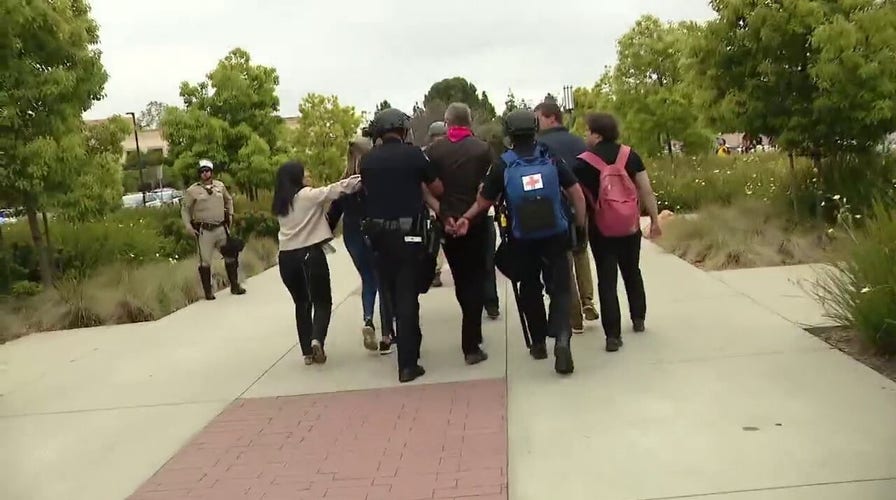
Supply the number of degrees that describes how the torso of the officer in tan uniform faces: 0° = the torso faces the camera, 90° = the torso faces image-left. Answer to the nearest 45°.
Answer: approximately 0°

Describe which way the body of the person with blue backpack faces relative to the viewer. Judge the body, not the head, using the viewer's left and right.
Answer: facing away from the viewer

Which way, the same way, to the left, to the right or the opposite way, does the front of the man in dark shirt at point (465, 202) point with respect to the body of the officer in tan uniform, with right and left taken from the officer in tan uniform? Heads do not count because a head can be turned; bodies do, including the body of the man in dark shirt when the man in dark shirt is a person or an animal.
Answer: the opposite way

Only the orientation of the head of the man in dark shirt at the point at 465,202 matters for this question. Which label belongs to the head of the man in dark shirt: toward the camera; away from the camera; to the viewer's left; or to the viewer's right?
away from the camera

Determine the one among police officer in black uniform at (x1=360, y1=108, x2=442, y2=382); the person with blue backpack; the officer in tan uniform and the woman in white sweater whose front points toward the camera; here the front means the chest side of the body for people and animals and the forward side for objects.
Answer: the officer in tan uniform

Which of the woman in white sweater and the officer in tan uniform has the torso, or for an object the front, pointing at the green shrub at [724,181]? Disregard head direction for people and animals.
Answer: the woman in white sweater

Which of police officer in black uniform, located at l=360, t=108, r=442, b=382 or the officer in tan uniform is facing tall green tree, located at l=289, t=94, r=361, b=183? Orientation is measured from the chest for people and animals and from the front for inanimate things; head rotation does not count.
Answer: the police officer in black uniform

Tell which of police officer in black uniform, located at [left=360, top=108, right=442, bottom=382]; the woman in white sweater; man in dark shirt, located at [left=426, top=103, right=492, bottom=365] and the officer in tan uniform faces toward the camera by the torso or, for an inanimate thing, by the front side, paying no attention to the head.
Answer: the officer in tan uniform

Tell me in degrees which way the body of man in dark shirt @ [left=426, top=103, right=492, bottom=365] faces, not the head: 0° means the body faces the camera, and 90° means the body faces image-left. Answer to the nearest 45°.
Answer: approximately 180°

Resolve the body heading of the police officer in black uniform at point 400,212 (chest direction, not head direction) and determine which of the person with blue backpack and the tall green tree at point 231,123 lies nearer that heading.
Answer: the tall green tree

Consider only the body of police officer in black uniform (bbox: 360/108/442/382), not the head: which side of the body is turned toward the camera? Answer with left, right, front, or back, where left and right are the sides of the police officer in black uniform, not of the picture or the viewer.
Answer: back

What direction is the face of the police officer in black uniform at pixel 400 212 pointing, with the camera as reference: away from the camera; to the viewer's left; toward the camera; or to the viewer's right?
away from the camera

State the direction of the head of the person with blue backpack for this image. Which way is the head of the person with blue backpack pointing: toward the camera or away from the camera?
away from the camera
